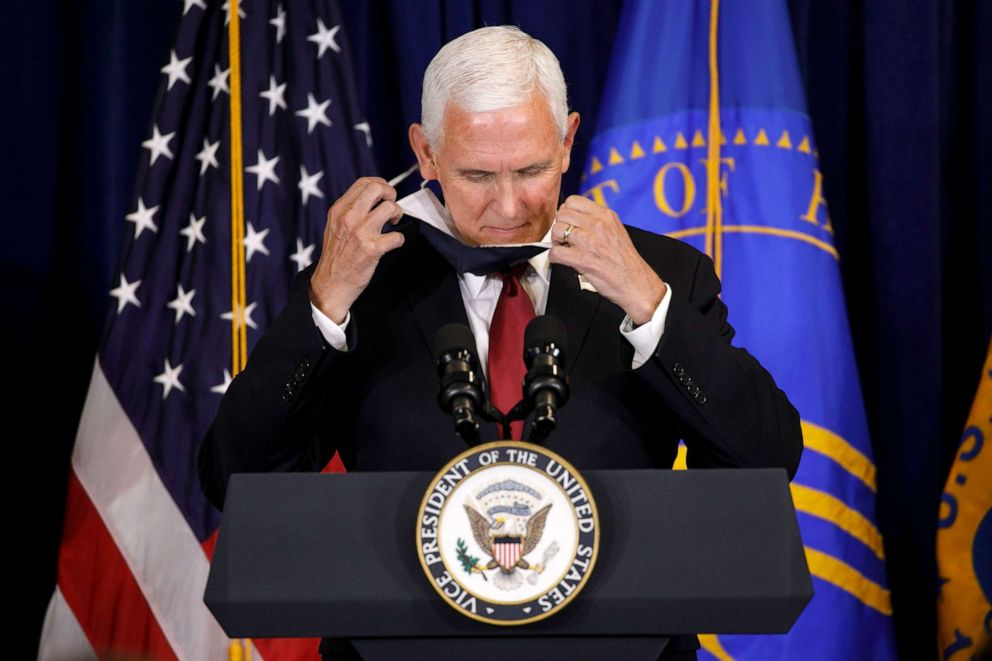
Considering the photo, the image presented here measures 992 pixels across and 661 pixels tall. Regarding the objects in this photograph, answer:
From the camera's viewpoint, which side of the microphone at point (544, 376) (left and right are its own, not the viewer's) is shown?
back

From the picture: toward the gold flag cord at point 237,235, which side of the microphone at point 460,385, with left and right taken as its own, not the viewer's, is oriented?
front

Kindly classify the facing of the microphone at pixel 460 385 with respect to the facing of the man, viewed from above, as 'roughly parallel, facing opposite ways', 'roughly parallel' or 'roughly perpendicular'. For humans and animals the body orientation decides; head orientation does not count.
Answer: roughly parallel, facing opposite ways

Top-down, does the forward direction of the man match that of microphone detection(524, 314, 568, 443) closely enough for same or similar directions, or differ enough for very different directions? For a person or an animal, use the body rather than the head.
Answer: very different directions

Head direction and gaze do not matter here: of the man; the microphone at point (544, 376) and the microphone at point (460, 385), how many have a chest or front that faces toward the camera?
1

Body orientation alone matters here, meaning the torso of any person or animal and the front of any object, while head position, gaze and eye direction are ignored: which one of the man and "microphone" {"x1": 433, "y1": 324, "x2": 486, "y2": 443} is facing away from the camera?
the microphone

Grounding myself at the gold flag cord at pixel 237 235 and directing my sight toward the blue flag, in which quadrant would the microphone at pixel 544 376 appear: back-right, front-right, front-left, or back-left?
front-right

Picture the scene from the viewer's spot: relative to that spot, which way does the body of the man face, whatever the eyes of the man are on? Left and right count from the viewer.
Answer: facing the viewer

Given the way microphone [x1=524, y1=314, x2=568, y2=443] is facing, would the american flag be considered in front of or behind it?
in front

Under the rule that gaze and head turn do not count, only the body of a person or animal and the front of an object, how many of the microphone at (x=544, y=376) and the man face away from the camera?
1

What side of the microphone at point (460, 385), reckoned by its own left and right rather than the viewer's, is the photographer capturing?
back
